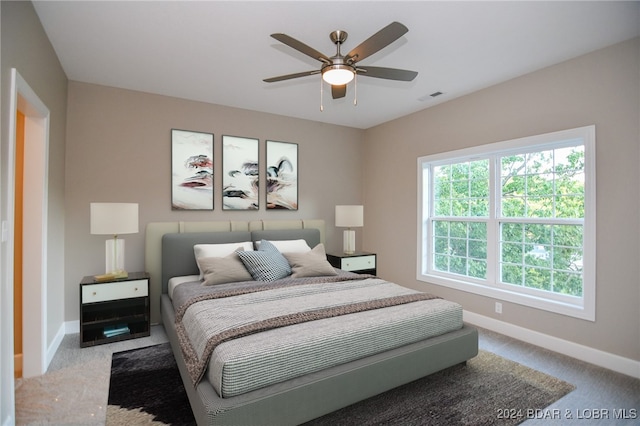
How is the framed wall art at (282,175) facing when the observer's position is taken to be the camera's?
facing the viewer and to the right of the viewer

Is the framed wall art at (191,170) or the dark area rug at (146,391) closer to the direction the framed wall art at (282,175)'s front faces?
the dark area rug

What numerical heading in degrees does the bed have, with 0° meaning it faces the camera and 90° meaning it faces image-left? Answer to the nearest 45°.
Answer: approximately 315°

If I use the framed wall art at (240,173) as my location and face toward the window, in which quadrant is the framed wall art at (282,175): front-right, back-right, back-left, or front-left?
front-left

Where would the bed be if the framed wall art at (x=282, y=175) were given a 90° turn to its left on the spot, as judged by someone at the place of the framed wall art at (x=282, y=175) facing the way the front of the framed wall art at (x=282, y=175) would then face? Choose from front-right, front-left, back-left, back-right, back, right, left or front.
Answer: back-right

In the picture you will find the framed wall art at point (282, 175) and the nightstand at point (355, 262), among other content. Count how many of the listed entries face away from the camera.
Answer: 0

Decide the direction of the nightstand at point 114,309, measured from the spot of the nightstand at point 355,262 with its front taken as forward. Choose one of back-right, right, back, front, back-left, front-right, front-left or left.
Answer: right

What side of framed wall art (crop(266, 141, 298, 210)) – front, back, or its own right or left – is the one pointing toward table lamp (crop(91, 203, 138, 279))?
right

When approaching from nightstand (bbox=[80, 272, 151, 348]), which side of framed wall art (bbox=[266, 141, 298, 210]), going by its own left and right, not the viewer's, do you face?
right

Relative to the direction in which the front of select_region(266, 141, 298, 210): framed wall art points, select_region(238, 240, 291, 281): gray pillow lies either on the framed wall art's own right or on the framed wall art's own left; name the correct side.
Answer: on the framed wall art's own right

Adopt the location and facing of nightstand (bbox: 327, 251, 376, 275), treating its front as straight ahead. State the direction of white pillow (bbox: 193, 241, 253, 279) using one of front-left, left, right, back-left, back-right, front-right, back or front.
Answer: right

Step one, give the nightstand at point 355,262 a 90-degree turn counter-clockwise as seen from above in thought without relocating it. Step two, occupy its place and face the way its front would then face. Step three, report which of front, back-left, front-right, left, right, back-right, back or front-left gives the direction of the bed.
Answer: back-right

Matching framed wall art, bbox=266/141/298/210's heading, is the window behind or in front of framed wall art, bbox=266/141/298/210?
in front
